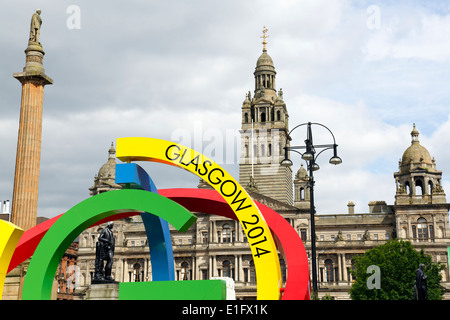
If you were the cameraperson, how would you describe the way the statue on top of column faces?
facing to the right of the viewer
